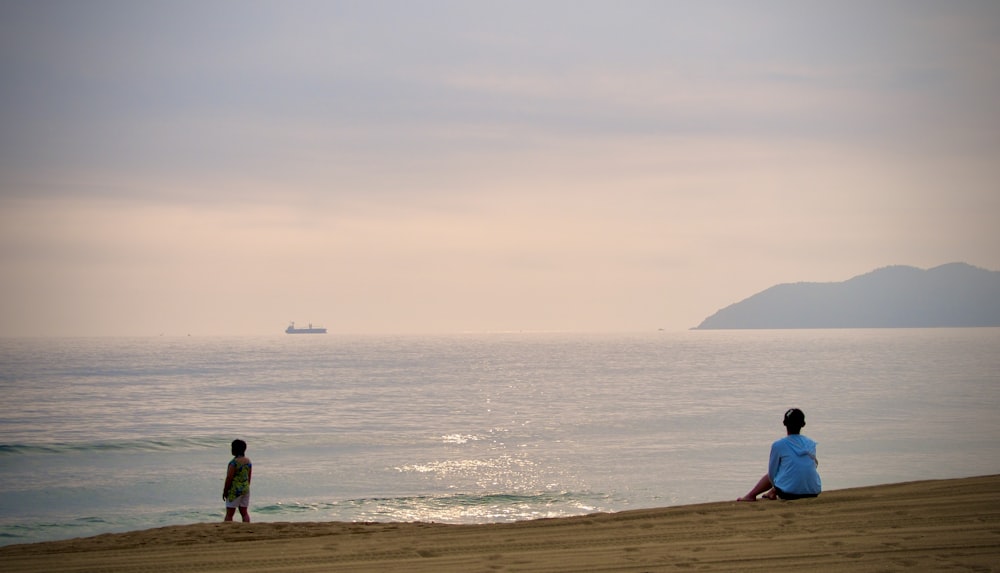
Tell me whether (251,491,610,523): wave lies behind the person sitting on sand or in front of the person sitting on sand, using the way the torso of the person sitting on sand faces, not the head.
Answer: in front

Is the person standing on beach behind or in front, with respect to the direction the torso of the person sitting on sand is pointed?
in front

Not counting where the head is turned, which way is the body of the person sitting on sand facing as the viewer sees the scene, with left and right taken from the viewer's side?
facing away from the viewer and to the left of the viewer

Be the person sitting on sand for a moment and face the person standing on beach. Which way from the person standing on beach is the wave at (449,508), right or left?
right

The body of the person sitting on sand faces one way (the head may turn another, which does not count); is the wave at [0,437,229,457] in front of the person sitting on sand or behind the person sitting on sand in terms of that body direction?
in front

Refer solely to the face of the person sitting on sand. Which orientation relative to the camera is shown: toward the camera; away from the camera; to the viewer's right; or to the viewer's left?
away from the camera
